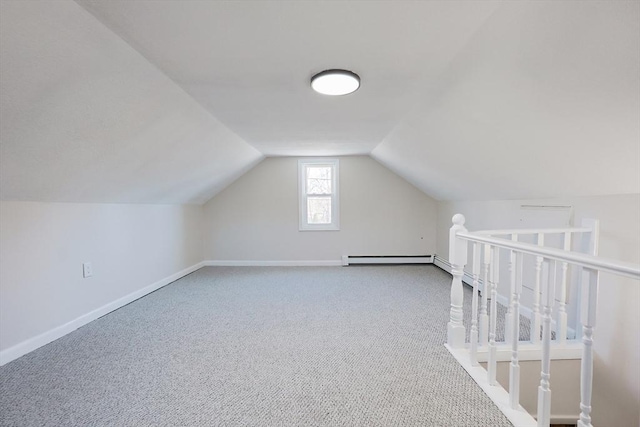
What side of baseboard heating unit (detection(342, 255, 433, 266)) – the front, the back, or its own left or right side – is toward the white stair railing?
front

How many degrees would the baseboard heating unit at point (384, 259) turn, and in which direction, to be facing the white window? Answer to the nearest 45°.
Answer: approximately 90° to its right

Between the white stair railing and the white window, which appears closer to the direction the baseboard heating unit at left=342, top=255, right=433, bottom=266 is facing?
the white stair railing

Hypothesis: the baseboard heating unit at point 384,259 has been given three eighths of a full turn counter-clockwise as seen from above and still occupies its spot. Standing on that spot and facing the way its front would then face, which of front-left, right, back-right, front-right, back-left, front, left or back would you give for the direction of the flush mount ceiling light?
back-right

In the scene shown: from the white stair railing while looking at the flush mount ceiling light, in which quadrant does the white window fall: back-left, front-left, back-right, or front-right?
front-right

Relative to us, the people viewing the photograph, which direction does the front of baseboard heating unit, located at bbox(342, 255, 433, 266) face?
facing the viewer
